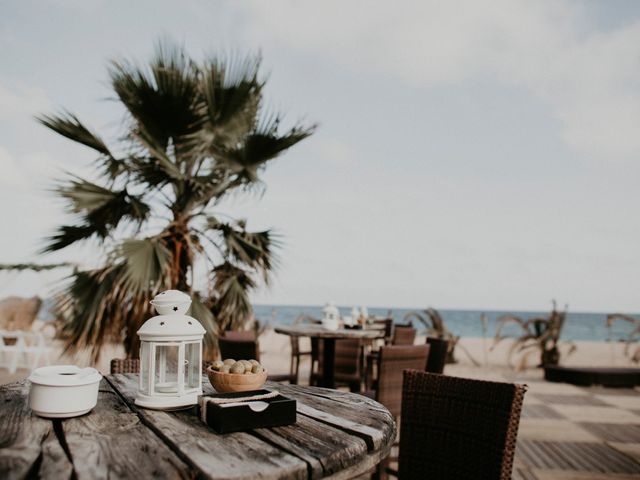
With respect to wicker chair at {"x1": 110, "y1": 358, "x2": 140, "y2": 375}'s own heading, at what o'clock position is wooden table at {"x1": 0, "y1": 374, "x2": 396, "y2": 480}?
The wooden table is roughly at 12 o'clock from the wicker chair.

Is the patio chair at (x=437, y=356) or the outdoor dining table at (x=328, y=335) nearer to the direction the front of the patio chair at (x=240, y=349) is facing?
the patio chair

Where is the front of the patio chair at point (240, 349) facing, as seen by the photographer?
facing the viewer and to the right of the viewer

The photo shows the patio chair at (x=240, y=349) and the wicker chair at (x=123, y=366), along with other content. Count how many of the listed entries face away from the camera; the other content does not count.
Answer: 0

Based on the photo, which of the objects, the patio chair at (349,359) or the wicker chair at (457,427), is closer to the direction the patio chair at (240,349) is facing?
the wicker chair

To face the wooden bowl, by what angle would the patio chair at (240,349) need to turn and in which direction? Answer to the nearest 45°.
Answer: approximately 45° to its right

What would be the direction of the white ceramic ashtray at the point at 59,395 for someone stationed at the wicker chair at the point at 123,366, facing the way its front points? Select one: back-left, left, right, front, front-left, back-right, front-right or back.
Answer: front

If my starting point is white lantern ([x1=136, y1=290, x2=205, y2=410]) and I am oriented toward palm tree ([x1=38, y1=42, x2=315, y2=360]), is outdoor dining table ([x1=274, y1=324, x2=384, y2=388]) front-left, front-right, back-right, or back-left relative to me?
front-right

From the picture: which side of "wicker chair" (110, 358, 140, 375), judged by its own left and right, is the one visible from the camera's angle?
front

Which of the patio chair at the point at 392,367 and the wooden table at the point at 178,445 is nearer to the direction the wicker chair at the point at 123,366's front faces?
the wooden table
